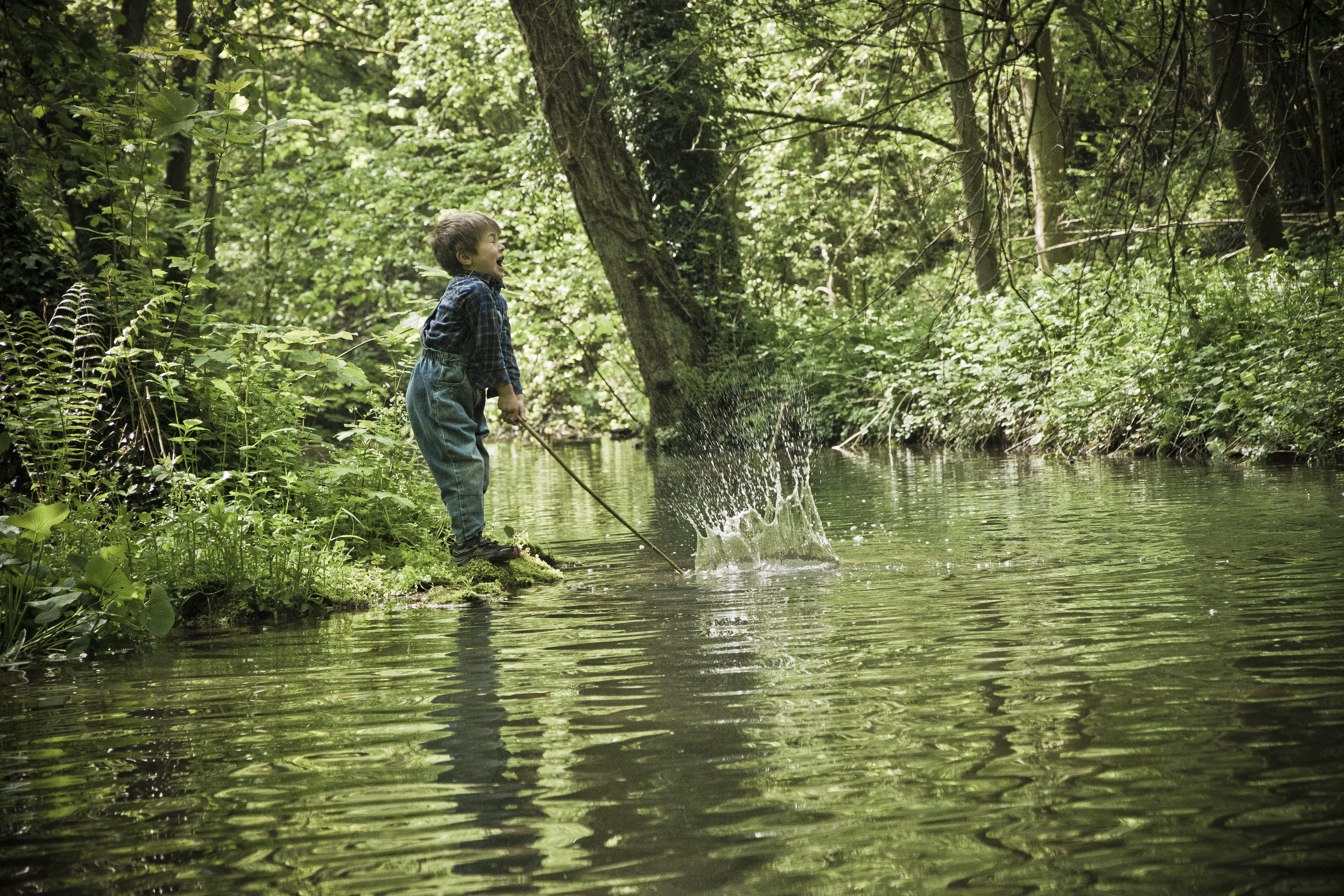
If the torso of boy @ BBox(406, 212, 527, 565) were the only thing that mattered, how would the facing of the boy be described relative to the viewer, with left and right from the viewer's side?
facing to the right of the viewer

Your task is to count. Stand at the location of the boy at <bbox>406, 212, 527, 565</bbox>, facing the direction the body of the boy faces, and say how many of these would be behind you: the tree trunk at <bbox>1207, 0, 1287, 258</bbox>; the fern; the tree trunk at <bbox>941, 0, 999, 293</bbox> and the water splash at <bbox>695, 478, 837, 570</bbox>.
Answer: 1

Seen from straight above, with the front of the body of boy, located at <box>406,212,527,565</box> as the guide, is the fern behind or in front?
behind

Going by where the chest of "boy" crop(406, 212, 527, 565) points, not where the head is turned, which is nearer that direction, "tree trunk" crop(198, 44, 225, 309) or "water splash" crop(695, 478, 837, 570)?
the water splash

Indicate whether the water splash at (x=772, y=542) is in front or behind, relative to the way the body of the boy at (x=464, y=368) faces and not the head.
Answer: in front

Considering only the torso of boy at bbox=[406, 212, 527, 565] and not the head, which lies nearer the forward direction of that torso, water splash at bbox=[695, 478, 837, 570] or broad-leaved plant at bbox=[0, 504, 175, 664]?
the water splash

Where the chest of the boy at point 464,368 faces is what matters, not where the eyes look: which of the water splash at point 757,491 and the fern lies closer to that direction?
the water splash

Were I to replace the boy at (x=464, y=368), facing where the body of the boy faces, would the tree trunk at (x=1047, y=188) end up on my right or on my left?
on my left

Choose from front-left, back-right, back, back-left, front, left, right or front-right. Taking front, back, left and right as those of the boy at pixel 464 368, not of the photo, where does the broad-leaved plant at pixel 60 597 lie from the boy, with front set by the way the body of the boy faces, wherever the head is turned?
back-right

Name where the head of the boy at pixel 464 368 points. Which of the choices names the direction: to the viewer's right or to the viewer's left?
to the viewer's right

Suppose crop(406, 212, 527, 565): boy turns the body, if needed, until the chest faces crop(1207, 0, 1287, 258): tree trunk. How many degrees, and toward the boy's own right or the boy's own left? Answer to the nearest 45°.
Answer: approximately 45° to the boy's own left

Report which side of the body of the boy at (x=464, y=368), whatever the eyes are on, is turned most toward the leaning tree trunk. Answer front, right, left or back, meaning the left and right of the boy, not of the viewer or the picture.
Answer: left

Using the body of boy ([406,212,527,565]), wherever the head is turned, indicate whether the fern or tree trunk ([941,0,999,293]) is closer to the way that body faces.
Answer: the tree trunk
